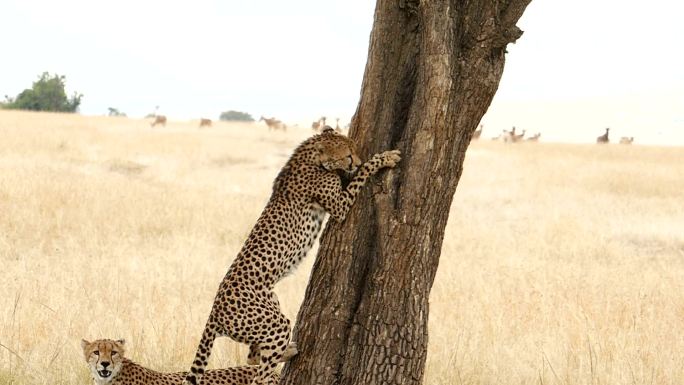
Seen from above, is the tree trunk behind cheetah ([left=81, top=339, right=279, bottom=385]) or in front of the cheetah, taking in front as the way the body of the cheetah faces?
behind

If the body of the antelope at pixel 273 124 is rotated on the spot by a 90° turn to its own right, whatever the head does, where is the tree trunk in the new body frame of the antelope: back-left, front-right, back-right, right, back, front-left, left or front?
back

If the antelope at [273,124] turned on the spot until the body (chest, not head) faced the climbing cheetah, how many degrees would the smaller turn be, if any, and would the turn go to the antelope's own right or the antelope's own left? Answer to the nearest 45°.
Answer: approximately 90° to the antelope's own left

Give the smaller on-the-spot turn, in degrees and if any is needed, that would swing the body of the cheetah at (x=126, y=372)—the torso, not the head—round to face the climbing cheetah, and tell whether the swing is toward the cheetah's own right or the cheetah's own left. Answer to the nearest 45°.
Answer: approximately 135° to the cheetah's own left

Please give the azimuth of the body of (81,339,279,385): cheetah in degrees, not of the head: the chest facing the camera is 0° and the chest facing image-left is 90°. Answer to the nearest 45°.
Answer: approximately 90°

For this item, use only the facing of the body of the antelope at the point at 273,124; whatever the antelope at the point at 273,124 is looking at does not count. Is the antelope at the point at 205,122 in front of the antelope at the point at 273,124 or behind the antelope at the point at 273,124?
in front

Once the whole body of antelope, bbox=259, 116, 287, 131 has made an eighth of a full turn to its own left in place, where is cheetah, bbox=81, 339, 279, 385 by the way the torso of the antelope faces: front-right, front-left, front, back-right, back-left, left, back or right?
front-left

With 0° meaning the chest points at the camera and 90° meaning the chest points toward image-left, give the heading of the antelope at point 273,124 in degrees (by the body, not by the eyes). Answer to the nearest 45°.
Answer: approximately 90°
